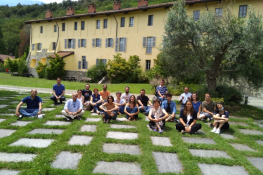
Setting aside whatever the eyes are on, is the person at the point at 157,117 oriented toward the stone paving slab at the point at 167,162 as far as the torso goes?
yes

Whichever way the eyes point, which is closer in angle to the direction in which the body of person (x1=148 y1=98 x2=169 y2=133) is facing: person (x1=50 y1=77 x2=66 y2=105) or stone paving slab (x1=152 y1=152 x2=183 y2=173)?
the stone paving slab

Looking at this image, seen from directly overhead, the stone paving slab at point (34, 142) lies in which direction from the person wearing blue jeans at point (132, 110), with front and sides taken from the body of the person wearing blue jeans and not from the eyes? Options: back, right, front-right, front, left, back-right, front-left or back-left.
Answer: front-right

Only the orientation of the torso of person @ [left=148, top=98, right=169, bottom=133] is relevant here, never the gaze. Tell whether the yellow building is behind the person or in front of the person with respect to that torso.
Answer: behind

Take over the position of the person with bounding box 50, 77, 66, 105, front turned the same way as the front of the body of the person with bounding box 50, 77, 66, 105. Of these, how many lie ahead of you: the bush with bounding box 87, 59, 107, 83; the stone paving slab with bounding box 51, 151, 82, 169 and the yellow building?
1

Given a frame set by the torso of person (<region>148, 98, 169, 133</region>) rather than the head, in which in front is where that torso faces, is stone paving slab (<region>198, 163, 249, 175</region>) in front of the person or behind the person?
in front

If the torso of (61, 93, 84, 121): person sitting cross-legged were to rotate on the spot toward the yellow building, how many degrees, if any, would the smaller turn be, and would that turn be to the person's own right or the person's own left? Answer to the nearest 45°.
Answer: approximately 180°

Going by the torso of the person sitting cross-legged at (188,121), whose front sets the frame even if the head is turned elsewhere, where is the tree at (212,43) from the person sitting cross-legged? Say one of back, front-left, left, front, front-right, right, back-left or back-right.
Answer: back

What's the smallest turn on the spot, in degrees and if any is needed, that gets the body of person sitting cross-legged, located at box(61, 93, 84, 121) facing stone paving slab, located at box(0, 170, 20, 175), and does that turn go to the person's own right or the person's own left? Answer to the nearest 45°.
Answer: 0° — they already face it
